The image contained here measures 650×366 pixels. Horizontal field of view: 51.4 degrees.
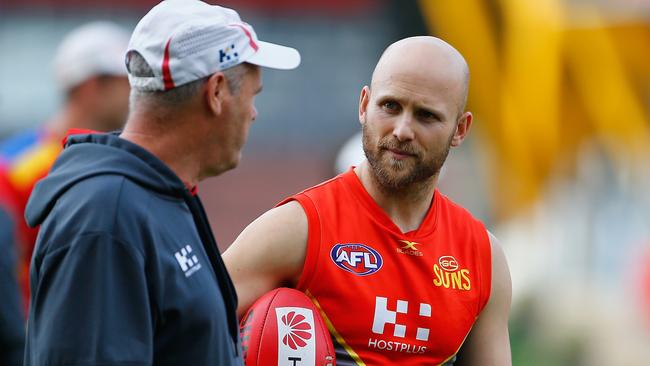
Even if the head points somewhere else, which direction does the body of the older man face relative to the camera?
to the viewer's right

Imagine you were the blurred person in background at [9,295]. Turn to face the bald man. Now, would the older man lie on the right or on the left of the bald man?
right

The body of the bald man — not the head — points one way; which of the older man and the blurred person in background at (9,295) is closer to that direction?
the older man

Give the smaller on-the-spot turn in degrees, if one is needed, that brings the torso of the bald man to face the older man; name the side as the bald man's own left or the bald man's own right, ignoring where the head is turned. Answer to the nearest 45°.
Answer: approximately 45° to the bald man's own right

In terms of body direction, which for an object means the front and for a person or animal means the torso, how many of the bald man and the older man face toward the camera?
1

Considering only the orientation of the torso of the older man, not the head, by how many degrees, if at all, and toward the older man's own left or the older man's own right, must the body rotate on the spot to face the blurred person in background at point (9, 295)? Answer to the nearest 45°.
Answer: approximately 90° to the older man's own left

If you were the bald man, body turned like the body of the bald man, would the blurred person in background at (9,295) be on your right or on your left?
on your right

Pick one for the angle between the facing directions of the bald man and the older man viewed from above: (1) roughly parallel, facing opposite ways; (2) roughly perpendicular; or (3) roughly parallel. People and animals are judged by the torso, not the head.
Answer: roughly perpendicular

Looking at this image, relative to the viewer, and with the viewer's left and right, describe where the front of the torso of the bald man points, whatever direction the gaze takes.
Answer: facing the viewer
